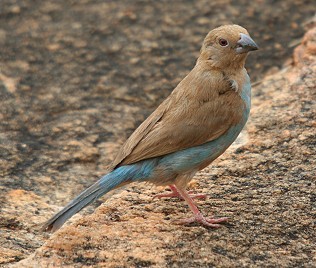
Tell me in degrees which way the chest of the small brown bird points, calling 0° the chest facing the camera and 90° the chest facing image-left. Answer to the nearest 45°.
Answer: approximately 270°
